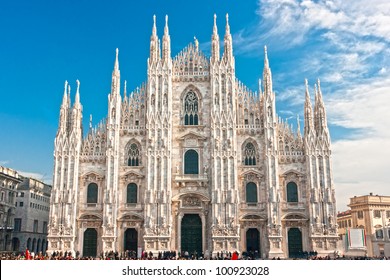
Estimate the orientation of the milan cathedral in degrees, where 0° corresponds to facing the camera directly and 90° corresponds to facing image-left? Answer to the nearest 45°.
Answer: approximately 0°
